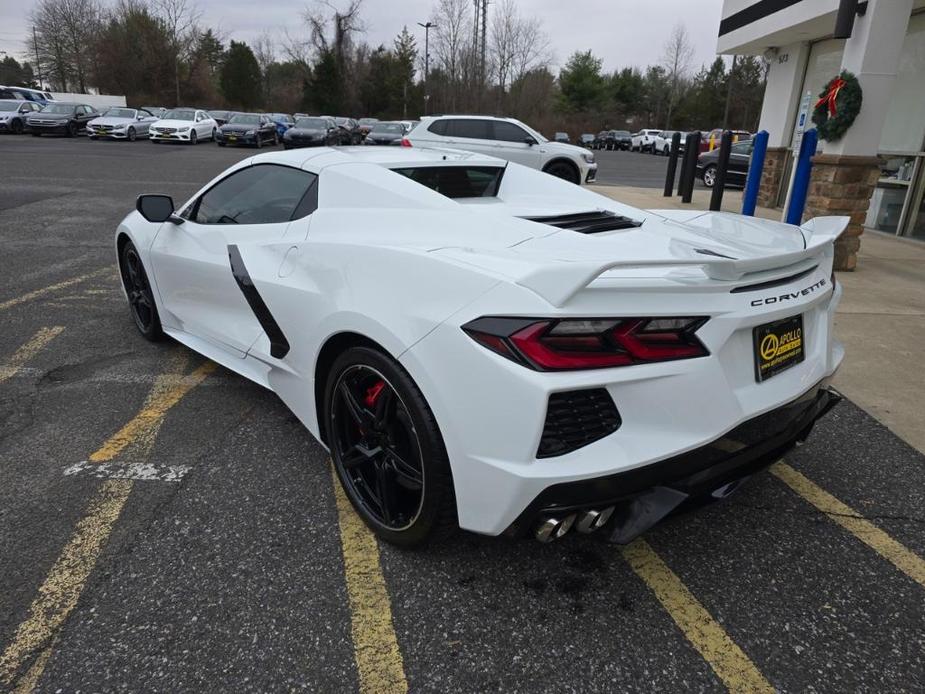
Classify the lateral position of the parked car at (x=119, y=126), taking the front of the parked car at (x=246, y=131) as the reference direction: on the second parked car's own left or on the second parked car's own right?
on the second parked car's own right

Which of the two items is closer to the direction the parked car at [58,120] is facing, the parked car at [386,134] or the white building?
the white building

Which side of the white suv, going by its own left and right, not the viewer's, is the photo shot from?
right

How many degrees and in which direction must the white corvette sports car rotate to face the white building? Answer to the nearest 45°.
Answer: approximately 90° to its right

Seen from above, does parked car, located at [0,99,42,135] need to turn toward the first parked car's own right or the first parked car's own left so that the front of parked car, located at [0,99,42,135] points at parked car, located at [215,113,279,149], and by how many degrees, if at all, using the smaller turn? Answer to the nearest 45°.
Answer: approximately 90° to the first parked car's own left

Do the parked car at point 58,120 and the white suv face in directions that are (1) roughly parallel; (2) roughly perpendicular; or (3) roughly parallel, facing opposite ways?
roughly perpendicular

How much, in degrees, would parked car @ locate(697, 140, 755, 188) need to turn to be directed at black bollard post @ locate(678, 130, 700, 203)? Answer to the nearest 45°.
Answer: approximately 45° to its left

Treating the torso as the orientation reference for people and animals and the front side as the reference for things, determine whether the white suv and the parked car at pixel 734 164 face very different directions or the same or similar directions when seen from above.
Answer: very different directions

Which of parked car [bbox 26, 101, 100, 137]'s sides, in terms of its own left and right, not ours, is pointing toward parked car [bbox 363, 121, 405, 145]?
left

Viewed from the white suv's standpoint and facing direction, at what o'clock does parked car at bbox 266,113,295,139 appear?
The parked car is roughly at 8 o'clock from the white suv.

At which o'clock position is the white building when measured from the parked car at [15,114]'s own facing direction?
The white building is roughly at 10 o'clock from the parked car.

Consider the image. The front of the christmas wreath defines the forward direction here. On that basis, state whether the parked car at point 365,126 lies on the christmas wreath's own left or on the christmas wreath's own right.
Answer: on the christmas wreath's own right
